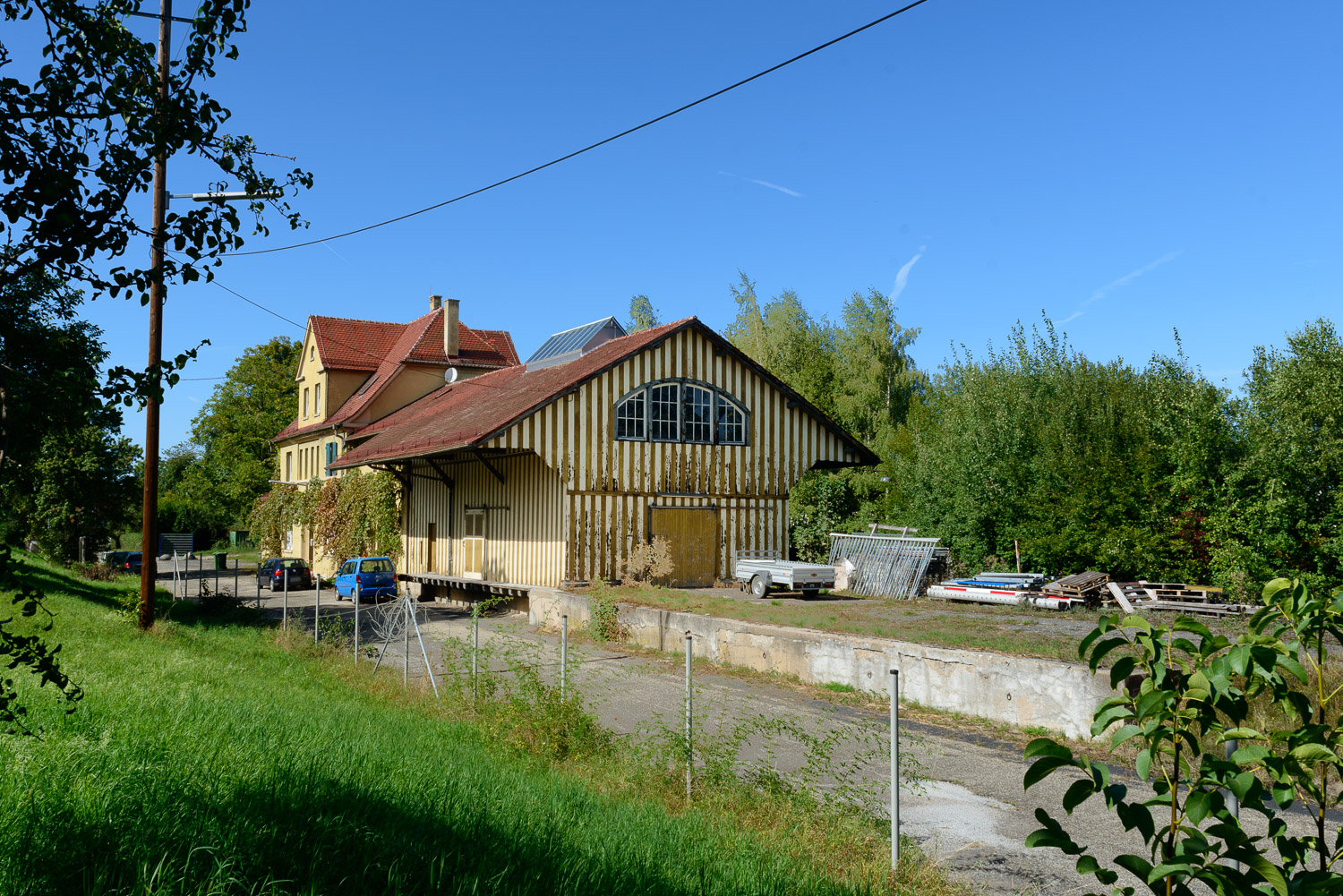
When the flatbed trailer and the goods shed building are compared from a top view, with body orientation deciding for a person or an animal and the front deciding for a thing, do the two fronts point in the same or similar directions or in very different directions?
very different directions

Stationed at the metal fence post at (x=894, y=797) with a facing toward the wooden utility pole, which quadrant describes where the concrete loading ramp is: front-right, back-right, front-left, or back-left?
front-right

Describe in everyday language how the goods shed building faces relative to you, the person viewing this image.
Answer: facing the viewer and to the right of the viewer

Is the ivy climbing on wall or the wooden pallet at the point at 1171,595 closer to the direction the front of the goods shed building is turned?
the wooden pallet

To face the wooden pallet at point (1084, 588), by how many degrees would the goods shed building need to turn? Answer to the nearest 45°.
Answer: approximately 45° to its left
